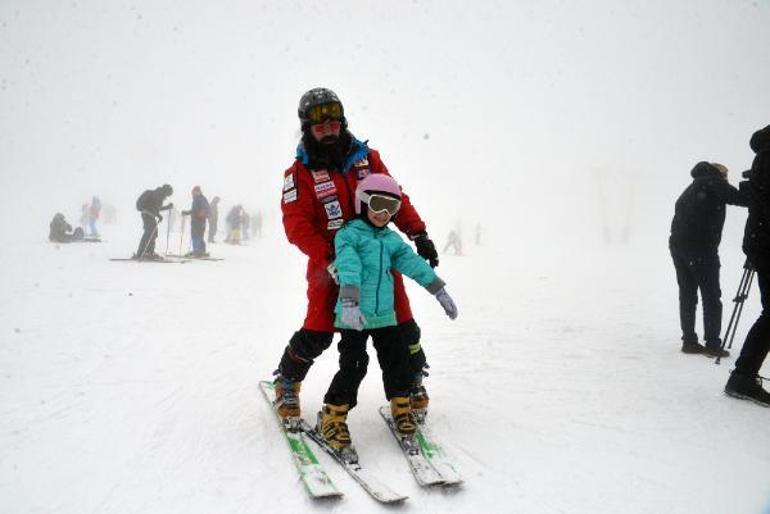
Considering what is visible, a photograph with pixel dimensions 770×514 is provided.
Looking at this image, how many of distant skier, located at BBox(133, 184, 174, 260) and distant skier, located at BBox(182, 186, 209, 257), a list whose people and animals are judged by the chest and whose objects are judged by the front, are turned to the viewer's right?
1

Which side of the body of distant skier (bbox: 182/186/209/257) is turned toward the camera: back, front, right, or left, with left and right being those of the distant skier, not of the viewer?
left

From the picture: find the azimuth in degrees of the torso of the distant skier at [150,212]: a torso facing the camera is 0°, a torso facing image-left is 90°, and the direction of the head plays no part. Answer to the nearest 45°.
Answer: approximately 270°

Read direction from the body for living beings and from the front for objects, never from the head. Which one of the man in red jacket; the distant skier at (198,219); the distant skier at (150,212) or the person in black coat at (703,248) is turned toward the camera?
the man in red jacket

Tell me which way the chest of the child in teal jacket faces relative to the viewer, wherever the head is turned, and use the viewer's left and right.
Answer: facing the viewer and to the right of the viewer

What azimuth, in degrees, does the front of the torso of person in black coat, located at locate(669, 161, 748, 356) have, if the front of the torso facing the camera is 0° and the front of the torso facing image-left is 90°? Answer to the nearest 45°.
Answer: approximately 225°

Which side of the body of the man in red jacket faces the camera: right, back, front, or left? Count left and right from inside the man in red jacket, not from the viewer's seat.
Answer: front

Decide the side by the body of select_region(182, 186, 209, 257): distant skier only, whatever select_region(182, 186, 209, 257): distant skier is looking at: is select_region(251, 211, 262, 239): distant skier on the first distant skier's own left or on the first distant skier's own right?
on the first distant skier's own right

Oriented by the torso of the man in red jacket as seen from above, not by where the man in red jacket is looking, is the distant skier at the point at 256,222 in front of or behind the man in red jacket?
behind

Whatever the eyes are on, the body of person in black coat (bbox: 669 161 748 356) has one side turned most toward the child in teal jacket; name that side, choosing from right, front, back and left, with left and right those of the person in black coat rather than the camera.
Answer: back

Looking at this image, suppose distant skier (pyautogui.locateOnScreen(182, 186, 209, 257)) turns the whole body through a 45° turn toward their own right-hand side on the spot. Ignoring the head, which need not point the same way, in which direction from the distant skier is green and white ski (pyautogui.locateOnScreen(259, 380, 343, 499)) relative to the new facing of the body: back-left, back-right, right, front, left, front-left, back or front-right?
back-left

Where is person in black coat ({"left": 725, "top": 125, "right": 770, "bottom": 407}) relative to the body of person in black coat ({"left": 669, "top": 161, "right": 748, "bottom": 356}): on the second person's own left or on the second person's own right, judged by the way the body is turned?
on the second person's own right

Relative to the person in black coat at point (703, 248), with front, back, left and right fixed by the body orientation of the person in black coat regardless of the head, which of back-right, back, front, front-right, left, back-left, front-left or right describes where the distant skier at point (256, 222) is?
left
